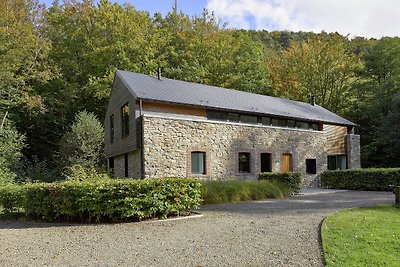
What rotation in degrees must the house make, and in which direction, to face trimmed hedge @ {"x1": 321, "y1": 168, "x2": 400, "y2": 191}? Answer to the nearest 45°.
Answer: approximately 45° to its left

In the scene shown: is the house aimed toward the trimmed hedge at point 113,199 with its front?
no

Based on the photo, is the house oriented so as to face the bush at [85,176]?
no

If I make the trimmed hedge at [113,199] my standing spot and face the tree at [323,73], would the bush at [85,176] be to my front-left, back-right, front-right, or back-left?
front-left

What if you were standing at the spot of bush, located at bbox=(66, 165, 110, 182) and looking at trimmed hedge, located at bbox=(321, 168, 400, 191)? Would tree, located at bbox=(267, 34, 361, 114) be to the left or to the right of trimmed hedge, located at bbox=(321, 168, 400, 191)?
left

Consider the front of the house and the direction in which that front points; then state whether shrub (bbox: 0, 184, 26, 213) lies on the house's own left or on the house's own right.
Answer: on the house's own right

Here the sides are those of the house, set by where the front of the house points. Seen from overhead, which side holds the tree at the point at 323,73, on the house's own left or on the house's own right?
on the house's own left

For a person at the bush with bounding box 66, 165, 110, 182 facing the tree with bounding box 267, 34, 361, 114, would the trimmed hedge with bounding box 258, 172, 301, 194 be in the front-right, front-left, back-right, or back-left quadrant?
front-right

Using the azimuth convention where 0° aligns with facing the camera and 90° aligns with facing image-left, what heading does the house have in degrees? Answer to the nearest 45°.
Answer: approximately 315°

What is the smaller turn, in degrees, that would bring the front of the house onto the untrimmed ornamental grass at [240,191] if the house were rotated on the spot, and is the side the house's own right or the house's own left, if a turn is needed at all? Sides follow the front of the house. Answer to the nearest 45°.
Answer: approximately 45° to the house's own right

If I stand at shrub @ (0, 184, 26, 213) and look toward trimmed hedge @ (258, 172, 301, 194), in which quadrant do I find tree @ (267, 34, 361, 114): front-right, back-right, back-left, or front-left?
front-left

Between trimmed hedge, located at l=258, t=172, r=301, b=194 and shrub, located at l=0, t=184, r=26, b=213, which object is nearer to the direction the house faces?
the trimmed hedge

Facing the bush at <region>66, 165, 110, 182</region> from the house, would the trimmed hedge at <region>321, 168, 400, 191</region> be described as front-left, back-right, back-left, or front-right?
back-left

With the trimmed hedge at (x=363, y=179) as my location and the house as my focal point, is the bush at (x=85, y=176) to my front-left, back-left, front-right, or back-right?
front-left

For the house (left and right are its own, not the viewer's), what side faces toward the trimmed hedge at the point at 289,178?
front
